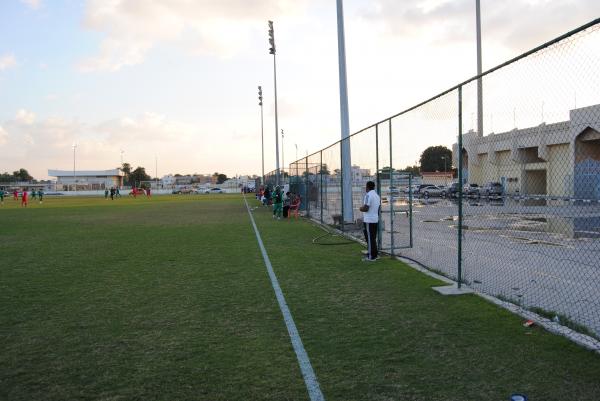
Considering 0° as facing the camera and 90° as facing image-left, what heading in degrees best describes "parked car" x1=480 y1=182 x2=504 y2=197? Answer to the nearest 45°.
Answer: approximately 45°

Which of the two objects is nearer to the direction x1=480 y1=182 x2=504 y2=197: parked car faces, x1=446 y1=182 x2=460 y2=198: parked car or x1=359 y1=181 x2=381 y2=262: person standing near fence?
the person standing near fence

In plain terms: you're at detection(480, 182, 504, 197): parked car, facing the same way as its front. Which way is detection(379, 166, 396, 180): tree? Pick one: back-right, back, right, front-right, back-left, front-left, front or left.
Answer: right

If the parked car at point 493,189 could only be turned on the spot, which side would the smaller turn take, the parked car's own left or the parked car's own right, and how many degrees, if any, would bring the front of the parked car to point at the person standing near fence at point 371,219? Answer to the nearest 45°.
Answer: approximately 90° to the parked car's own right

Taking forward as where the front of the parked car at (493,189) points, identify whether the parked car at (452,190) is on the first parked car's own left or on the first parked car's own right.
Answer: on the first parked car's own right

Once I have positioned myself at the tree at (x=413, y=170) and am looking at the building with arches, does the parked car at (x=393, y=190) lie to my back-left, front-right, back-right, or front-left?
front-right

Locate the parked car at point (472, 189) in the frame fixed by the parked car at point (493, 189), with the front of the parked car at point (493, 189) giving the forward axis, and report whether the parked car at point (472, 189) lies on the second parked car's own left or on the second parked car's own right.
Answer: on the second parked car's own right

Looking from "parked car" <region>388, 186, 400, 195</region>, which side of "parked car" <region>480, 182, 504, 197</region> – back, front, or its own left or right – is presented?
back
